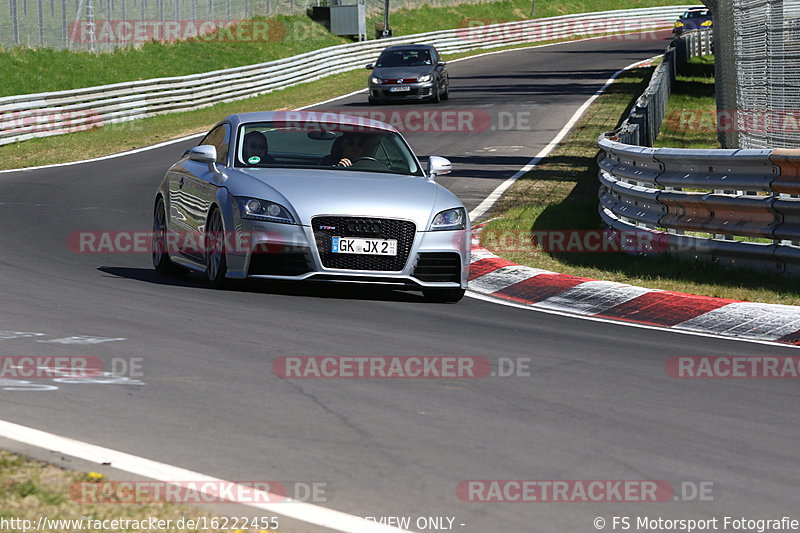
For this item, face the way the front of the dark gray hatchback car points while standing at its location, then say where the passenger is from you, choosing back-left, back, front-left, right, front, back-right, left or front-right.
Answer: front

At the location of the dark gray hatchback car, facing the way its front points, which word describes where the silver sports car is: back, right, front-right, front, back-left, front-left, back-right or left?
front

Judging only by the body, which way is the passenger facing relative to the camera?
toward the camera

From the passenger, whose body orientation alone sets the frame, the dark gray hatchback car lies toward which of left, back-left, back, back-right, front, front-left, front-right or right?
back

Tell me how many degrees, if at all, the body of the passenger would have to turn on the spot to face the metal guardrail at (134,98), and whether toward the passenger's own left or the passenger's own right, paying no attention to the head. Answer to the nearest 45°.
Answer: approximately 180°

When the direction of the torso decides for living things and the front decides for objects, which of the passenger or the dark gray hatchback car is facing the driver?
the dark gray hatchback car

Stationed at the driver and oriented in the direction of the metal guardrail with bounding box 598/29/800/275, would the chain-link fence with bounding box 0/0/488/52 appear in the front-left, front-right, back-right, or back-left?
front-left

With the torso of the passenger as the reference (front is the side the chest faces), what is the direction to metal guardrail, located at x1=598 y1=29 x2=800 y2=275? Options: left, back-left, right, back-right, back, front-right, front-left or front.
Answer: left

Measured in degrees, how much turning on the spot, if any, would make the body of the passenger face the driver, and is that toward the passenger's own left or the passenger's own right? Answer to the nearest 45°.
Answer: approximately 90° to the passenger's own left

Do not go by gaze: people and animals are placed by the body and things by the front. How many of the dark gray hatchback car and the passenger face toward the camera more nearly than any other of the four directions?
2
